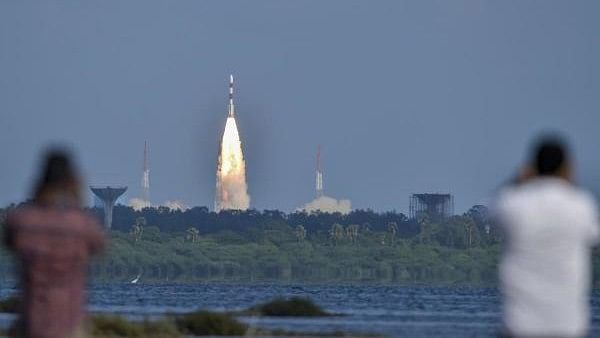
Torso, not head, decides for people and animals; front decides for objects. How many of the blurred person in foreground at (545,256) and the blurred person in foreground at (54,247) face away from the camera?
2

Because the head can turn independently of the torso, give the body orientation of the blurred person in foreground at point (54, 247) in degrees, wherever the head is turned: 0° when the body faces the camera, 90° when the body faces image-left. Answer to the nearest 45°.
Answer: approximately 180°

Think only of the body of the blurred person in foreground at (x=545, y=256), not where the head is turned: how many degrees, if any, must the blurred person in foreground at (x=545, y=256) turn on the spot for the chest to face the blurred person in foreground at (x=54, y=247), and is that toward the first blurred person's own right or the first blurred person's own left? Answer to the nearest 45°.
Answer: approximately 90° to the first blurred person's own left

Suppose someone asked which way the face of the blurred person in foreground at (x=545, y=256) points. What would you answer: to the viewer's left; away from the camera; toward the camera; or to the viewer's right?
away from the camera

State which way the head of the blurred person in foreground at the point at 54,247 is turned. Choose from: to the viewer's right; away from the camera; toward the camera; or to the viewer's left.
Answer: away from the camera

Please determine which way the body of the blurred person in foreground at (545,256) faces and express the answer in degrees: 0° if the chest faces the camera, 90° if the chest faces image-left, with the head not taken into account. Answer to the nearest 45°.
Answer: approximately 180°

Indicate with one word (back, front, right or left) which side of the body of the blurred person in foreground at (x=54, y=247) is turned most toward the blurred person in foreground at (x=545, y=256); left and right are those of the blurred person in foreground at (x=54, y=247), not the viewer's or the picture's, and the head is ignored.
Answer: right
